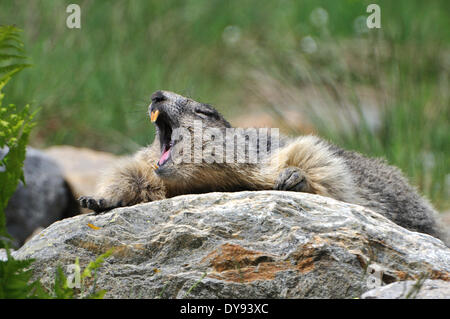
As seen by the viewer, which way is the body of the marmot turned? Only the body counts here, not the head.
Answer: to the viewer's left

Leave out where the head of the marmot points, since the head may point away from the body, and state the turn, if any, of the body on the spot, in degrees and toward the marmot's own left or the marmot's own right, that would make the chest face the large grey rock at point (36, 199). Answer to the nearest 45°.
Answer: approximately 45° to the marmot's own right

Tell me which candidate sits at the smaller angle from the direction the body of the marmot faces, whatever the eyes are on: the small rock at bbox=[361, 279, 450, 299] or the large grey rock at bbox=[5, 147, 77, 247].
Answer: the large grey rock

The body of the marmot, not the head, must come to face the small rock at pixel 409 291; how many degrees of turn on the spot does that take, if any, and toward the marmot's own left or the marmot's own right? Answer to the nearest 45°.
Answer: approximately 135° to the marmot's own left
